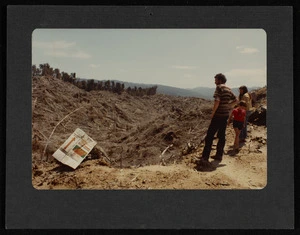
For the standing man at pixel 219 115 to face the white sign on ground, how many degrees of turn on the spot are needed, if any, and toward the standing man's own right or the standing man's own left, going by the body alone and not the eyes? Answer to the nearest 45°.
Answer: approximately 45° to the standing man's own left

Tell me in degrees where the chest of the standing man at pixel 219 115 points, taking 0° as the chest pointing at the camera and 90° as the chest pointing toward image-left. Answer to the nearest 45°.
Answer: approximately 135°

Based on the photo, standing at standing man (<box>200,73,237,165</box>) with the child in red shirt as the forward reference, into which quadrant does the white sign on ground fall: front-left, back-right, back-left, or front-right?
back-left
